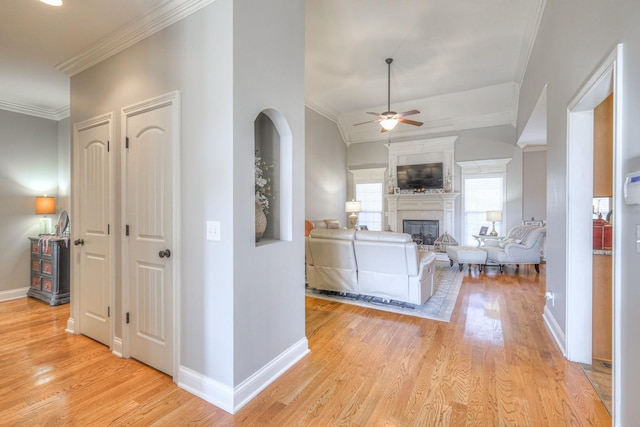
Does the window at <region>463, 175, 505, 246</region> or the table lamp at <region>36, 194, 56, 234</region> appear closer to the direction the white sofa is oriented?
the window

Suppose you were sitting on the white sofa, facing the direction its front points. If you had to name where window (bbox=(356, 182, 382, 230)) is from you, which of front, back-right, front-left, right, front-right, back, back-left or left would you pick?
front-left

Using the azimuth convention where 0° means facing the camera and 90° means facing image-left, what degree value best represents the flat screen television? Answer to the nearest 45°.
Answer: approximately 0°

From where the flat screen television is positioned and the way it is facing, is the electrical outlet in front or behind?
in front

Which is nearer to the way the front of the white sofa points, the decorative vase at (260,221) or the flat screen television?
the flat screen television

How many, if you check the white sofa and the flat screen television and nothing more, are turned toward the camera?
1

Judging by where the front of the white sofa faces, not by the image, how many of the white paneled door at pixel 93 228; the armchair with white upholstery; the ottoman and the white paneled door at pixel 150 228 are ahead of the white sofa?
2

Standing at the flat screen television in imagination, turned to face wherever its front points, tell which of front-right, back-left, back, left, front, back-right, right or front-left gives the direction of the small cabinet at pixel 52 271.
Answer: front-right

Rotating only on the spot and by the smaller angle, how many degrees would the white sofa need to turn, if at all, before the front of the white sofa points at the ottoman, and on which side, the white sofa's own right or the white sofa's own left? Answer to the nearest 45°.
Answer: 0° — it already faces it

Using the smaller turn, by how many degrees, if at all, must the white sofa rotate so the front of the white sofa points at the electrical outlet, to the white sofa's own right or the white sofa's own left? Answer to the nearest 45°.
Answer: approximately 45° to the white sofa's own right

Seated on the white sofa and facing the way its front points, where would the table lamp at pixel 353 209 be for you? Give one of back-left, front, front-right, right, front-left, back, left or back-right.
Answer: front-left

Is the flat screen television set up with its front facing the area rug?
yes

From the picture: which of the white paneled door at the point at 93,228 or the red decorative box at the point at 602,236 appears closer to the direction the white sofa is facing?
the red decorative box

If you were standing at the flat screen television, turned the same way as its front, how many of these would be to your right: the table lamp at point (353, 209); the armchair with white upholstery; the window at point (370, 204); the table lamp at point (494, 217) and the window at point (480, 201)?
2

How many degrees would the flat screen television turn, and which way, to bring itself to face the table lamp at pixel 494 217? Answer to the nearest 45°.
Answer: approximately 90° to its left
